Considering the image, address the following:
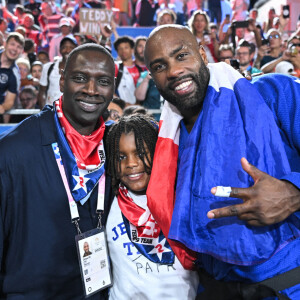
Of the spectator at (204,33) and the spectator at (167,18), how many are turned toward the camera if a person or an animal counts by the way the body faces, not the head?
2

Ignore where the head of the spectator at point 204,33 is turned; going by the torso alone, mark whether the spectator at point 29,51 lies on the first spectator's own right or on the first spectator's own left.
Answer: on the first spectator's own right

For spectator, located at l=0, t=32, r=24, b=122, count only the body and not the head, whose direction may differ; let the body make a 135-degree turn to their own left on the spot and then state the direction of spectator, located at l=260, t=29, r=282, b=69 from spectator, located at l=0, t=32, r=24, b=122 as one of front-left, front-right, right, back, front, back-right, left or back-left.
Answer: front-right

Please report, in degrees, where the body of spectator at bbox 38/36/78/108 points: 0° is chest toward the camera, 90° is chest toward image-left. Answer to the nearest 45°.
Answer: approximately 315°

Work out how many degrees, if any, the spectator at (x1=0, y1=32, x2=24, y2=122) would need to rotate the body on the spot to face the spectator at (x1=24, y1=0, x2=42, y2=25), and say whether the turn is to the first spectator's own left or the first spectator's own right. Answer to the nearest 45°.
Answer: approximately 180°

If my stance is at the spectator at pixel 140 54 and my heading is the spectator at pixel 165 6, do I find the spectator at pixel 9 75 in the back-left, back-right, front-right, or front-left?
back-left
